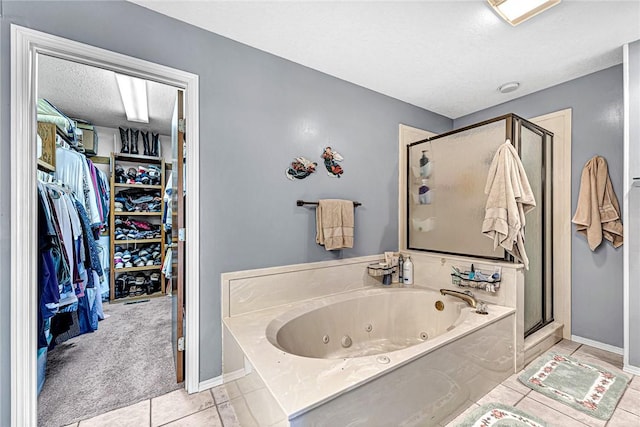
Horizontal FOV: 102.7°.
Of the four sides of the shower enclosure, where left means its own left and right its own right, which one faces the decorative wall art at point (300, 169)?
right

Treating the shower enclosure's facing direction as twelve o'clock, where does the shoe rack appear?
The shoe rack is roughly at 4 o'clock from the shower enclosure.

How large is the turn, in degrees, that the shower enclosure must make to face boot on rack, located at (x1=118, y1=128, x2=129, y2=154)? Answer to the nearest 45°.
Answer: approximately 135° to its right

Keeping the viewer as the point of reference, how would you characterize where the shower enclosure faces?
facing the viewer and to the right of the viewer

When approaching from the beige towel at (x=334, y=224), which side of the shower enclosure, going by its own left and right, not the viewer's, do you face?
right

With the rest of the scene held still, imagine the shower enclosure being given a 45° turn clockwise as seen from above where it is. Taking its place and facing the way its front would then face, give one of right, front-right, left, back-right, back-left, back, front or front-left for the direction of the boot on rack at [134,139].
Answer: right
